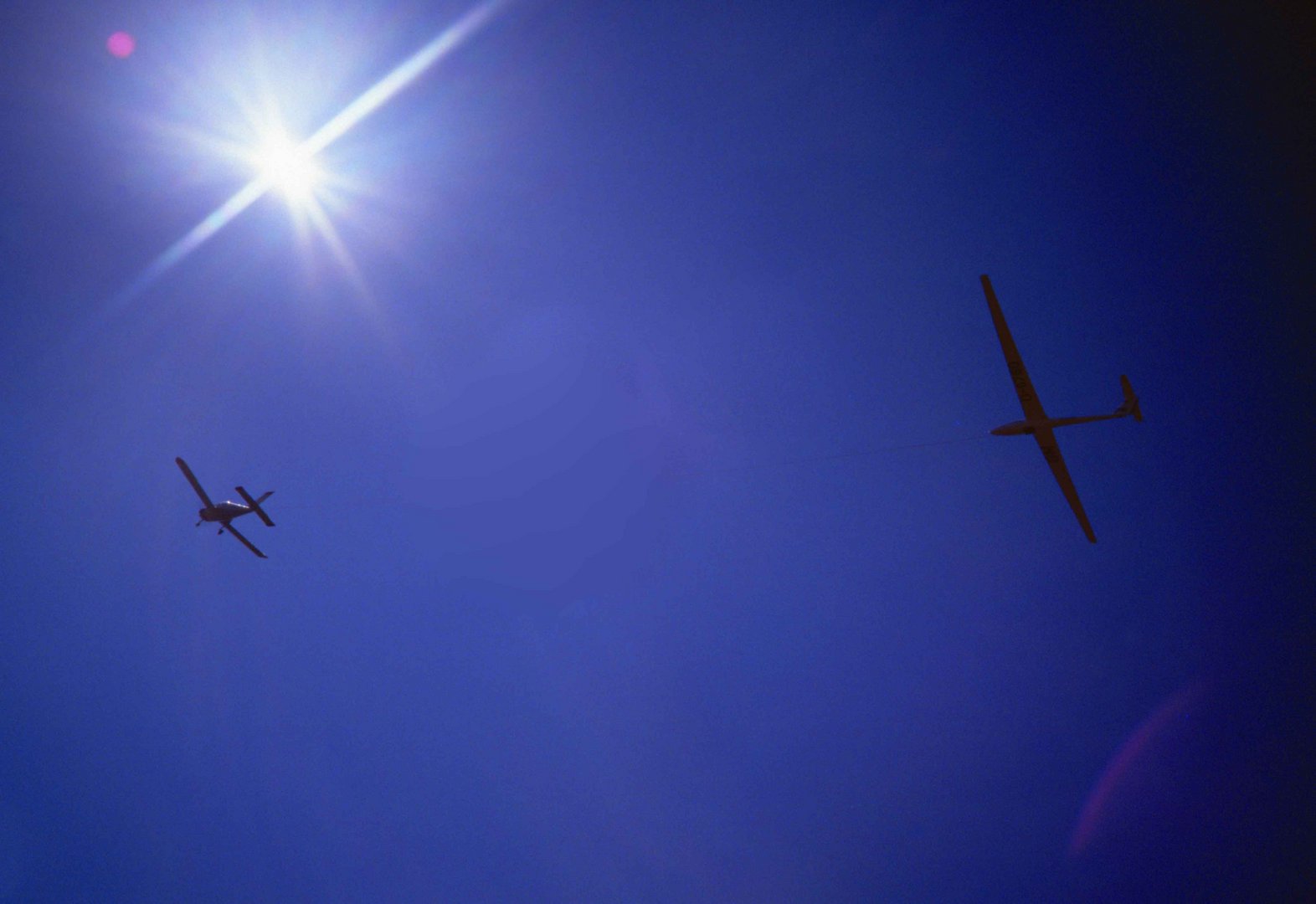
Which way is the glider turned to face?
to the viewer's left
